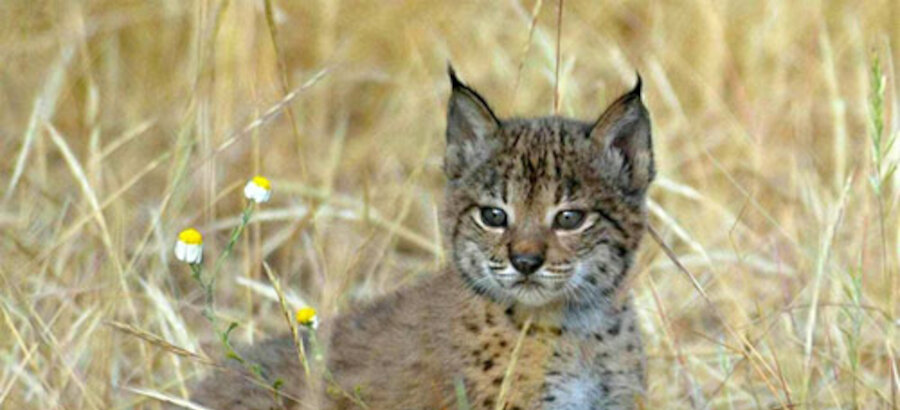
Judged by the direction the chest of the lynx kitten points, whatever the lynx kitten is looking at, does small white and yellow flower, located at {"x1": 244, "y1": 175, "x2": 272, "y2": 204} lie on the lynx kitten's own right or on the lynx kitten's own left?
on the lynx kitten's own right

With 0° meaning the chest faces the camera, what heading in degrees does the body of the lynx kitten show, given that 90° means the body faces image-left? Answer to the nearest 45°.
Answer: approximately 315°

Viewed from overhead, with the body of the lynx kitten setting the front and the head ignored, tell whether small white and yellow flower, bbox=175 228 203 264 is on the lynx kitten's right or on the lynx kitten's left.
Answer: on the lynx kitten's right
